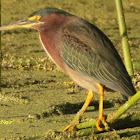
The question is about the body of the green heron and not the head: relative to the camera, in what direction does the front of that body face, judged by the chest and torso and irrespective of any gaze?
to the viewer's left
